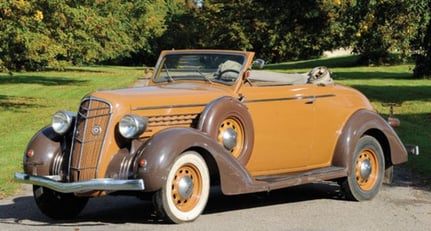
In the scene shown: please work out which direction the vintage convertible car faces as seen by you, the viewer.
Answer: facing the viewer and to the left of the viewer
